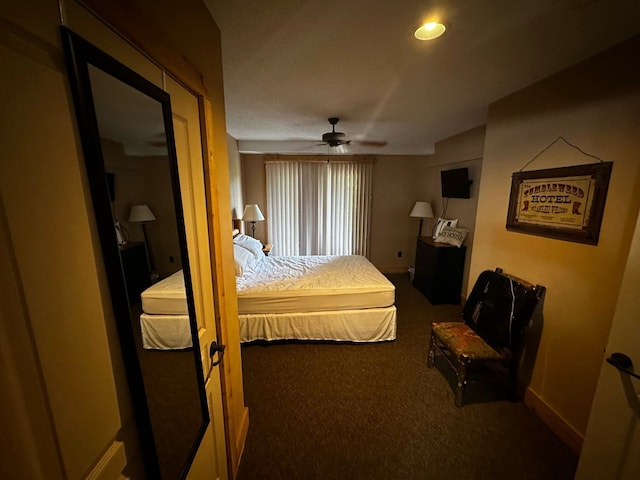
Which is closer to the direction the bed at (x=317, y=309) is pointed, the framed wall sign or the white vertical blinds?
the framed wall sign

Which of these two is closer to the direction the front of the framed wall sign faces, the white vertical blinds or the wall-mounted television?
the white vertical blinds

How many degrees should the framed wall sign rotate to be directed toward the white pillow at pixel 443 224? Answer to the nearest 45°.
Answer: approximately 90° to its right

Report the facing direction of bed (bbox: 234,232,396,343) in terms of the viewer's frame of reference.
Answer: facing to the right of the viewer

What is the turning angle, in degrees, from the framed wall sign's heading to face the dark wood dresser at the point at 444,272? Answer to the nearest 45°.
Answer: approximately 90° to its right

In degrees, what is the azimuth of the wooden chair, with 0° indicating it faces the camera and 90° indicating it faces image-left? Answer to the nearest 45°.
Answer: approximately 45°

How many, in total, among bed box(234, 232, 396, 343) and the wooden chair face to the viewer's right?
1

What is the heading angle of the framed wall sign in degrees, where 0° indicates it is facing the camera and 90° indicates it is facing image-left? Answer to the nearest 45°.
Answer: approximately 45°

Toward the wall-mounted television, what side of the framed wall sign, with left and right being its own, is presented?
right
